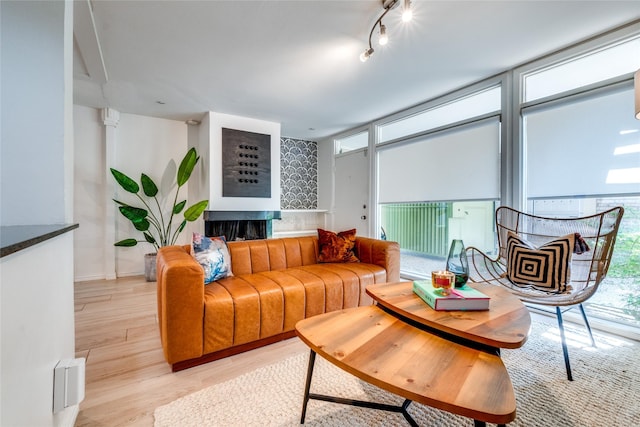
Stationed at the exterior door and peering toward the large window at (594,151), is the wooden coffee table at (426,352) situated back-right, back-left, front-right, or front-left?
front-right

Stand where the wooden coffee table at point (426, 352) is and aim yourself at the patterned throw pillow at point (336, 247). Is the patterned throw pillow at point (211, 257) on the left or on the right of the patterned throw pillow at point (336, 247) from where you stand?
left

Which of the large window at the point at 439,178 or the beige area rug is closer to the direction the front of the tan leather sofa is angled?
the beige area rug

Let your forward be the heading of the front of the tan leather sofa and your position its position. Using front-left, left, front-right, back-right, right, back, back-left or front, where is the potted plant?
back

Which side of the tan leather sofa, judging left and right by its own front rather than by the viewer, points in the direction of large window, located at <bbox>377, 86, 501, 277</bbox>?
left

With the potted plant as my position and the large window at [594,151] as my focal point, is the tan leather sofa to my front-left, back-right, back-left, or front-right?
front-right

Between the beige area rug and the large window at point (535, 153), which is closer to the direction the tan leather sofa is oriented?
the beige area rug

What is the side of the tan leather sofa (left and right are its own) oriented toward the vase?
front

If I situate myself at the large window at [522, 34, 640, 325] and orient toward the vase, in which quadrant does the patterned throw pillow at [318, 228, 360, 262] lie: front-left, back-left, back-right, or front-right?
front-right

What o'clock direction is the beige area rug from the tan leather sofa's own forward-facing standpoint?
The beige area rug is roughly at 12 o'clock from the tan leather sofa.

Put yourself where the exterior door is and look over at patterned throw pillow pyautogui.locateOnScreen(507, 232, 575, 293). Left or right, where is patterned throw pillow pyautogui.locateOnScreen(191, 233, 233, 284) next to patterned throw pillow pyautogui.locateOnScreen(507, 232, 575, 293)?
right

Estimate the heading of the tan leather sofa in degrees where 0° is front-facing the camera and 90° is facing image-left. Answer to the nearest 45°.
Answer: approximately 315°

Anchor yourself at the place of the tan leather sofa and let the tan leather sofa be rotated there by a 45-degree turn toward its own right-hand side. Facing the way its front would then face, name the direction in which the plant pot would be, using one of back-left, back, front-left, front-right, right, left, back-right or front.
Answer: back-right

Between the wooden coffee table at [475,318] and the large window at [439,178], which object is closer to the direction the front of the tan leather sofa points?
the wooden coffee table

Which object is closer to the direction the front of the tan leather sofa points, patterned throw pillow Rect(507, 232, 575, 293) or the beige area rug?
the beige area rug

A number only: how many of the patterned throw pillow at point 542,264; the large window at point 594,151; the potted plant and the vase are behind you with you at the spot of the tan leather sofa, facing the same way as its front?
1
